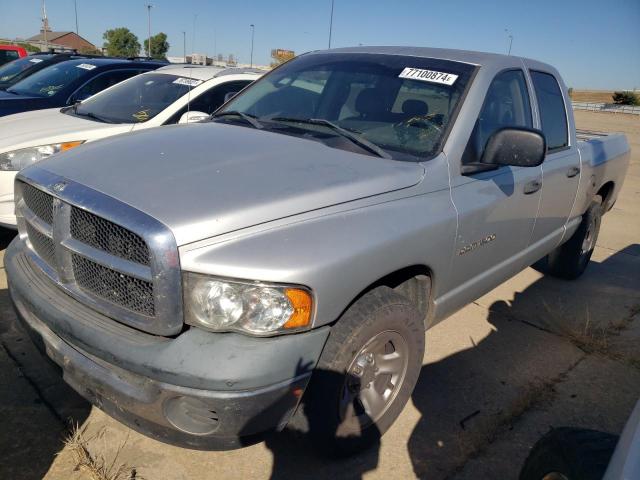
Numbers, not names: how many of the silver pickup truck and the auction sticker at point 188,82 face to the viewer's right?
0

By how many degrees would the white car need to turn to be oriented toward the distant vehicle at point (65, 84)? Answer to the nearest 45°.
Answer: approximately 135° to its right

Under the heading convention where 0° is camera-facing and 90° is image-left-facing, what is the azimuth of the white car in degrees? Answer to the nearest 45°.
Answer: approximately 45°

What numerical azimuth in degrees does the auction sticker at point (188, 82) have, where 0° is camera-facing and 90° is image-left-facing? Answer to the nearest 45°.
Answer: approximately 45°

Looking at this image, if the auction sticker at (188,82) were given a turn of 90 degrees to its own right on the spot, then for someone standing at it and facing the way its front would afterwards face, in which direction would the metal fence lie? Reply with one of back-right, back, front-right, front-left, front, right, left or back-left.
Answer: right
